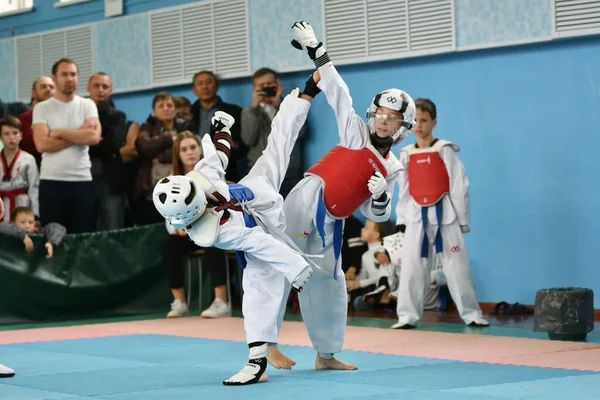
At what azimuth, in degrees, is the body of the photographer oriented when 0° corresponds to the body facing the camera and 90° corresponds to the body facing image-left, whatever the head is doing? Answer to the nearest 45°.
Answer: approximately 0°

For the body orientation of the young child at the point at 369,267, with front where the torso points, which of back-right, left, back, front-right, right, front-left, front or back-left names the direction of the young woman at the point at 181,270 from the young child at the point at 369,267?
front

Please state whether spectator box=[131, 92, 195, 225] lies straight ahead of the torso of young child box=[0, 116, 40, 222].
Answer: no

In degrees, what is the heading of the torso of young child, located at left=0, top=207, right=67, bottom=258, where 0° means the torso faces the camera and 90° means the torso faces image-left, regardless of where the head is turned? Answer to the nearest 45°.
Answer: approximately 0°

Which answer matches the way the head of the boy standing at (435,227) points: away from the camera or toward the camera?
toward the camera

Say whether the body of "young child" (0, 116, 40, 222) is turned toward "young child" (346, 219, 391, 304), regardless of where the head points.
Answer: no

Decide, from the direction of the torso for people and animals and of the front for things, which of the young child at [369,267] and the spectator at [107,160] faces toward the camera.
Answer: the spectator

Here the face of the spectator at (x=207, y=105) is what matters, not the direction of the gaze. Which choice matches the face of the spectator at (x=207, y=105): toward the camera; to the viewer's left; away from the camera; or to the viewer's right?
toward the camera

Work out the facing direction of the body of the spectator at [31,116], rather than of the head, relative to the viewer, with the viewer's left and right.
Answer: facing the viewer and to the right of the viewer

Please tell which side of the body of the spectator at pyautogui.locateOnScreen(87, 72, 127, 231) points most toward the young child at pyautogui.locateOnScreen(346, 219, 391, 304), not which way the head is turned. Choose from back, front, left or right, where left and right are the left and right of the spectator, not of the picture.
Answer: left

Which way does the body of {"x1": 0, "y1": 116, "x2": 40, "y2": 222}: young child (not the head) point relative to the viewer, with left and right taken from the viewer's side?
facing the viewer

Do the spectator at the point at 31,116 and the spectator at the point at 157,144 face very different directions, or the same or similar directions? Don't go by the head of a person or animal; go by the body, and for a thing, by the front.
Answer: same or similar directions

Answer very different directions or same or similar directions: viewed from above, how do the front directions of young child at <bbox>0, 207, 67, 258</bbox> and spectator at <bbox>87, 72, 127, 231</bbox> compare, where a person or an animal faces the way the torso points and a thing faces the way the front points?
same or similar directions

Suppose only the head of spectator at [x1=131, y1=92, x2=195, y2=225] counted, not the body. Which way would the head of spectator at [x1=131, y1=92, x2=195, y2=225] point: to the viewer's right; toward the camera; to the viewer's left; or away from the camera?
toward the camera

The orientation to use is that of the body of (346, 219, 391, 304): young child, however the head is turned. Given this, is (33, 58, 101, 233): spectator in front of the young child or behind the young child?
in front

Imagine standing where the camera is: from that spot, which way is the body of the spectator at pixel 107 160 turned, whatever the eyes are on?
toward the camera

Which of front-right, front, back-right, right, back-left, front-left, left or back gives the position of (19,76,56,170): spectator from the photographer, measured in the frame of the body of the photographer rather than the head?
right

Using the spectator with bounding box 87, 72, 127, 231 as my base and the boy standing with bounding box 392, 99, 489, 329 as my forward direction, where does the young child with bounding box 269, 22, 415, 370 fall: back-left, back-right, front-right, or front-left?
front-right

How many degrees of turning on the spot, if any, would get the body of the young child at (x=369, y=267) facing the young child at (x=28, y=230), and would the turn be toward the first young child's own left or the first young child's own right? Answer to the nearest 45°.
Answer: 0° — they already face them

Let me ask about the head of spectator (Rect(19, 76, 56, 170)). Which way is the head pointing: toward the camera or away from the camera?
toward the camera

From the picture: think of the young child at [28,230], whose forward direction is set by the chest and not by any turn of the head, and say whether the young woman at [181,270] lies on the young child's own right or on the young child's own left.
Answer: on the young child's own left
